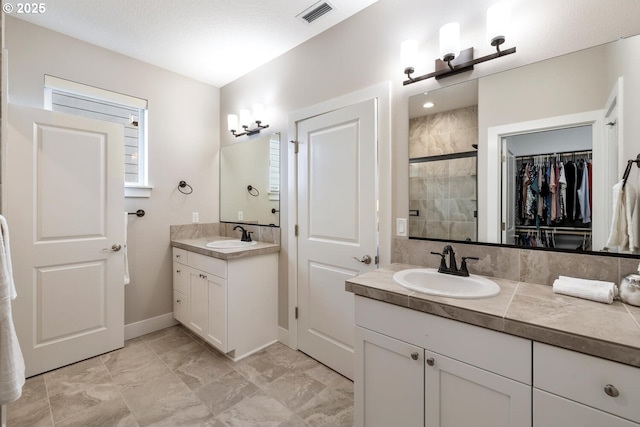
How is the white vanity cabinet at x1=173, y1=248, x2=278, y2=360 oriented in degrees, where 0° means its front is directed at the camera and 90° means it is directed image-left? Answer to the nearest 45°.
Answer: approximately 45°

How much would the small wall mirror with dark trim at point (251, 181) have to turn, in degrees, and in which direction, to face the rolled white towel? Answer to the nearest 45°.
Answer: approximately 90° to its left

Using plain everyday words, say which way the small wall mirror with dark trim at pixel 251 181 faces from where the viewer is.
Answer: facing the viewer and to the left of the viewer

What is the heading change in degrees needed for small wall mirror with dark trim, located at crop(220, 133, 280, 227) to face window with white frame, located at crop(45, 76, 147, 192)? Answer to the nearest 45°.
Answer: approximately 45° to its right

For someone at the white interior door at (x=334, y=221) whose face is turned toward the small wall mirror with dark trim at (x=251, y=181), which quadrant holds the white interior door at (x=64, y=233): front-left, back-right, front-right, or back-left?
front-left

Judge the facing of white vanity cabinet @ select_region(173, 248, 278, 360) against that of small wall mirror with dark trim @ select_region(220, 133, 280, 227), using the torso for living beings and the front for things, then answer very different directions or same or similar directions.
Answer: same or similar directions

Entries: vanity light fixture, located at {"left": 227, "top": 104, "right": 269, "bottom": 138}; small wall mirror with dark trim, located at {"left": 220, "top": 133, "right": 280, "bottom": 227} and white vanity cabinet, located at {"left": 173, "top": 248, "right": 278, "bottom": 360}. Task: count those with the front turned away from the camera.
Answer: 0

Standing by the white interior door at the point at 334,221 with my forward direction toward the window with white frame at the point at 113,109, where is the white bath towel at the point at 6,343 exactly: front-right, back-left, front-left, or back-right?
front-left

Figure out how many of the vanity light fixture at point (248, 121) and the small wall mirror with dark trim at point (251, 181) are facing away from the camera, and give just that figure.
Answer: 0

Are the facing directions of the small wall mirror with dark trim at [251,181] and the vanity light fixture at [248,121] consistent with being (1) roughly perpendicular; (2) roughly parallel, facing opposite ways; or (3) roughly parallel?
roughly parallel

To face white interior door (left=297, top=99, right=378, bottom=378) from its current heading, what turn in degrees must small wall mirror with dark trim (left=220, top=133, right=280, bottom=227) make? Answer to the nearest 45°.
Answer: approximately 90° to its left

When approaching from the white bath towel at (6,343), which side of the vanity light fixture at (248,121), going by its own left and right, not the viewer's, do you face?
front

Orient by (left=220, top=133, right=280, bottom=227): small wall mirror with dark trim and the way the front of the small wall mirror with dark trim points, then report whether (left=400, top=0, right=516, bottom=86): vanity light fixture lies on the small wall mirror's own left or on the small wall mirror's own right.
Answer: on the small wall mirror's own left

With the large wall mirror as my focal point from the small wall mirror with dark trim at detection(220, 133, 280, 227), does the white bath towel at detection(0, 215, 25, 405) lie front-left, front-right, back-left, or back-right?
front-right

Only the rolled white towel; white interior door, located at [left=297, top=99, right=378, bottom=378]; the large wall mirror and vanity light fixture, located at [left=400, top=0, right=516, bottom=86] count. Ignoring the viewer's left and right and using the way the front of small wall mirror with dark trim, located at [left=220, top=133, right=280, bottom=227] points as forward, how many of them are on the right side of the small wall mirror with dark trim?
0

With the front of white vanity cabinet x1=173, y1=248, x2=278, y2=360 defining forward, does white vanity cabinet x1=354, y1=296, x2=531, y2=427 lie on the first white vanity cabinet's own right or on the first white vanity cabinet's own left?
on the first white vanity cabinet's own left

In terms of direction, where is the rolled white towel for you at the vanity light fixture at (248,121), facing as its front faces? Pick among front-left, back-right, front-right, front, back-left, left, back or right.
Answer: left

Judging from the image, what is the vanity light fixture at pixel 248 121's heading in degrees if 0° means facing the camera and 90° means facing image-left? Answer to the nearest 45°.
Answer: approximately 45°

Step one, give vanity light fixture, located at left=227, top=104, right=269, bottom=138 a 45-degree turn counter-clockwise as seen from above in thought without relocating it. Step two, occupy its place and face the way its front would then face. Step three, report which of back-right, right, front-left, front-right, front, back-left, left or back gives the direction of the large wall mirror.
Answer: front-left

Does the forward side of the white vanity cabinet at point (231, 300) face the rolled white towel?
no

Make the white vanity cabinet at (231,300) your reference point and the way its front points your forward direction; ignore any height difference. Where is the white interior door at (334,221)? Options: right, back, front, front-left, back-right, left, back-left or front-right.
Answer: left

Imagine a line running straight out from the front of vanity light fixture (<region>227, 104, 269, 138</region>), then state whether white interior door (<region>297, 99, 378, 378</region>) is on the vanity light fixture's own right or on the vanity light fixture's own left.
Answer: on the vanity light fixture's own left
